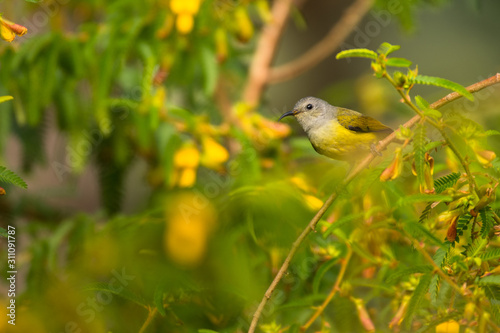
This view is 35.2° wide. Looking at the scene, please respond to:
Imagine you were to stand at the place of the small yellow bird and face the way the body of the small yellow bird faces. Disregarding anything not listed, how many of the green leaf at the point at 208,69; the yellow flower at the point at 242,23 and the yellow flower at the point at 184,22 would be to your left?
0

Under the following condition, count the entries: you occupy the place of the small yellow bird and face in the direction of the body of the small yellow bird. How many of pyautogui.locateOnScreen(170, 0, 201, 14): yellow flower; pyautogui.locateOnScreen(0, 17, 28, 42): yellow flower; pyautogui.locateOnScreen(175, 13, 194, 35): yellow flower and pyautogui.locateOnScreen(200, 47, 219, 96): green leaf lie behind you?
0

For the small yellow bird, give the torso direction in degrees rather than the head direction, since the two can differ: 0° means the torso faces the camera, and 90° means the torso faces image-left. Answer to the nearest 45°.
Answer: approximately 90°

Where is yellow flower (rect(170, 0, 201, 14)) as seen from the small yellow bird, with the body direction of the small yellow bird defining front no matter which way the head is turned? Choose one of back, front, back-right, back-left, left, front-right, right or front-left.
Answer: front-right

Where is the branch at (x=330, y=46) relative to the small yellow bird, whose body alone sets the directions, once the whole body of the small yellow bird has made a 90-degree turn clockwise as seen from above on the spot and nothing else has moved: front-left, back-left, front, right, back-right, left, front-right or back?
front
